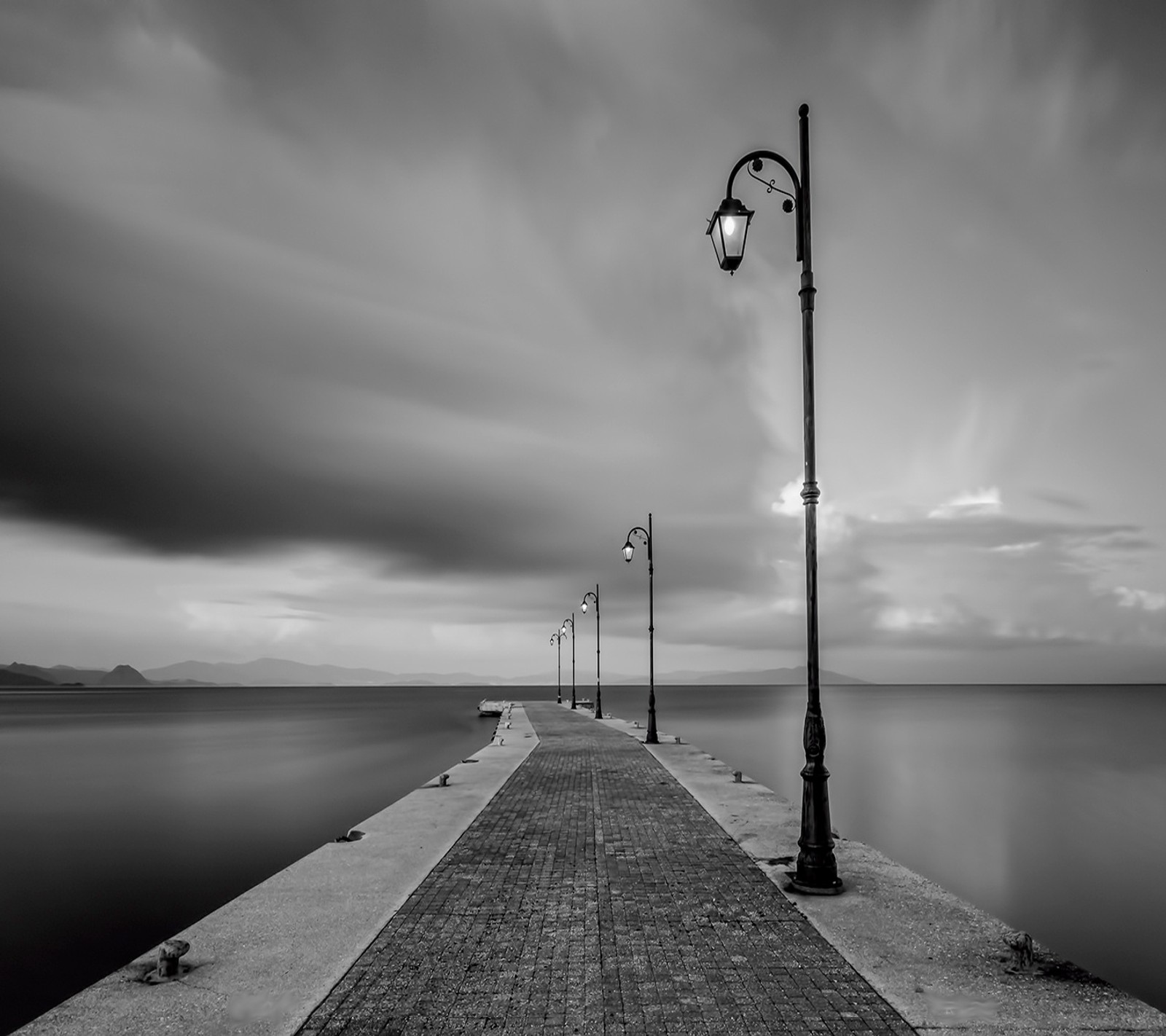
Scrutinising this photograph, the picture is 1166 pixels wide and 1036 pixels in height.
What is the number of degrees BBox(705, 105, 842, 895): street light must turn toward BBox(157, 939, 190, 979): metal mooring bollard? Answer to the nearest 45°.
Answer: approximately 45° to its left

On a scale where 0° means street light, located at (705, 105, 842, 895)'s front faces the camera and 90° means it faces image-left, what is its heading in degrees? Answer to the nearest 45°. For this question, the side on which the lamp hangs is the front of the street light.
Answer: approximately 90°
